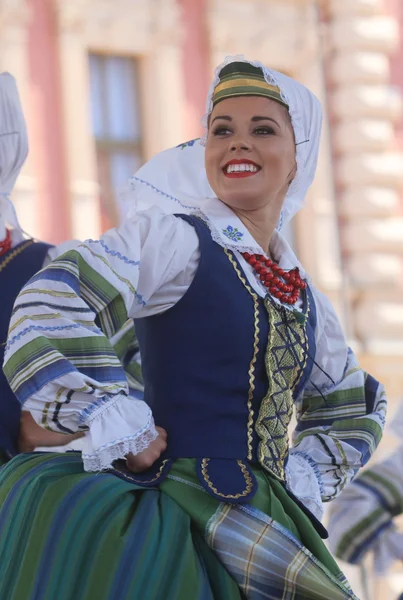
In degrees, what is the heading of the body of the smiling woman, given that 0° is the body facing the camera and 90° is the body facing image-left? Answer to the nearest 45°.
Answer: approximately 315°

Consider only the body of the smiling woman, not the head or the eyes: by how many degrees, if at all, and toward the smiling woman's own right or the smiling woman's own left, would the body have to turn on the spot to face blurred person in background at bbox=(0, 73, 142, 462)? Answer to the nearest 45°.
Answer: approximately 180°
